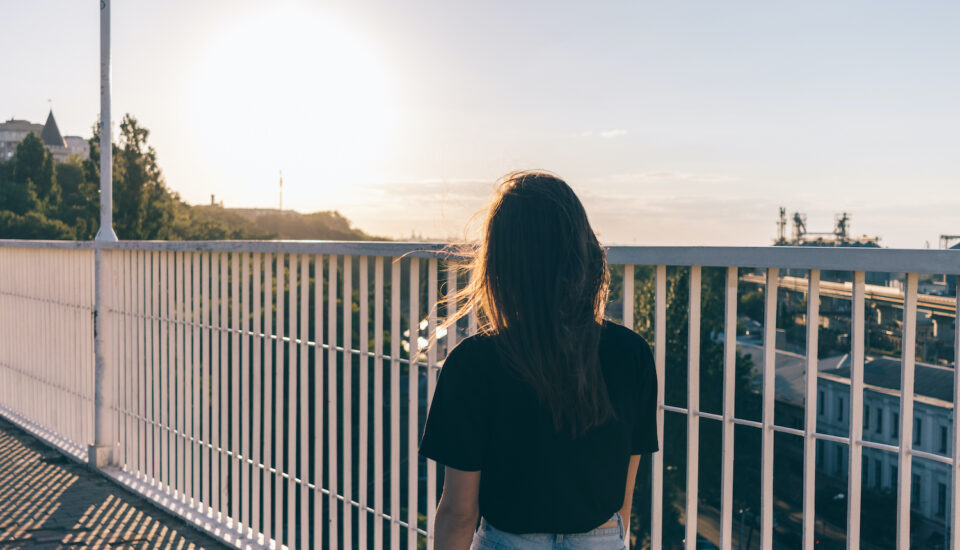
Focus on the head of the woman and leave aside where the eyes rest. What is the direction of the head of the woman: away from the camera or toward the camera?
away from the camera

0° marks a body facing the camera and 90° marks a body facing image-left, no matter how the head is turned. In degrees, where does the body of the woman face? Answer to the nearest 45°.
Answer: approximately 180°

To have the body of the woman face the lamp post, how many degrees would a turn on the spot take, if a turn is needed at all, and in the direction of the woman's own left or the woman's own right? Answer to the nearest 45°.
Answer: approximately 45° to the woman's own left
